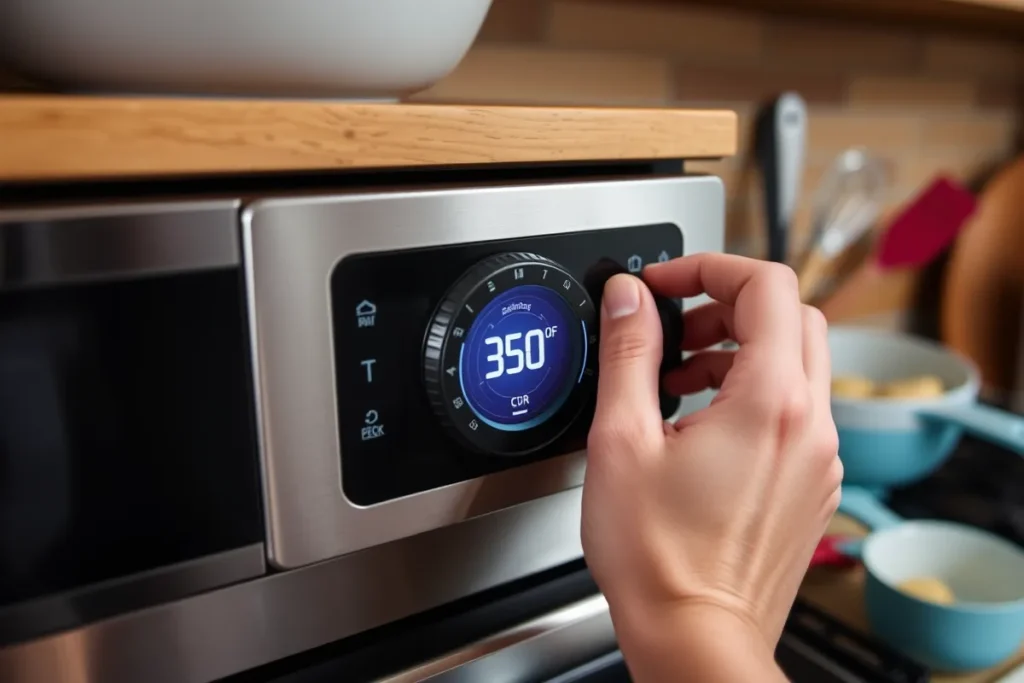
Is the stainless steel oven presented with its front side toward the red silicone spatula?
no

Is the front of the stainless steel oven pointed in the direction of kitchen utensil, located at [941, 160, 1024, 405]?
no

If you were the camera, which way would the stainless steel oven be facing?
facing the viewer and to the right of the viewer

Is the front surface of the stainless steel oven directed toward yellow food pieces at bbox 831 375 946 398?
no

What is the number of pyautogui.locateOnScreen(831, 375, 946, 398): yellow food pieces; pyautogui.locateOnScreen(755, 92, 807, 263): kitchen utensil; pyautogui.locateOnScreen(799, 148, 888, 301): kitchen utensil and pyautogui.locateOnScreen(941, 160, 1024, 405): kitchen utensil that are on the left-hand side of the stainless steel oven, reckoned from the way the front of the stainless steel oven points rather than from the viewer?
4

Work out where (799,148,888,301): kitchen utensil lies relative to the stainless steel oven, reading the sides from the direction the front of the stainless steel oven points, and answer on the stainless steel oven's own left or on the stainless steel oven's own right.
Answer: on the stainless steel oven's own left

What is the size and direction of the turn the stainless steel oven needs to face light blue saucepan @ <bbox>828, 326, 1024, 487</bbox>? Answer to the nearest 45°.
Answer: approximately 90° to its left

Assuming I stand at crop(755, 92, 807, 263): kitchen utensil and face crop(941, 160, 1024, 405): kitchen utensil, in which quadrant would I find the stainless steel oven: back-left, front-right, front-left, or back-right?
back-right

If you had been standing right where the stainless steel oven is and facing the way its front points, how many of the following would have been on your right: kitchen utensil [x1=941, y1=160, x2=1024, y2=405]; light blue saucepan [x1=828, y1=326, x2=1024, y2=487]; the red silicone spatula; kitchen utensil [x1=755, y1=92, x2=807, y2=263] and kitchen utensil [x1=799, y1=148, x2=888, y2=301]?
0

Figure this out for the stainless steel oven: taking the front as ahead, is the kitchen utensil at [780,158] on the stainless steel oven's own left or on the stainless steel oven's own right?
on the stainless steel oven's own left
